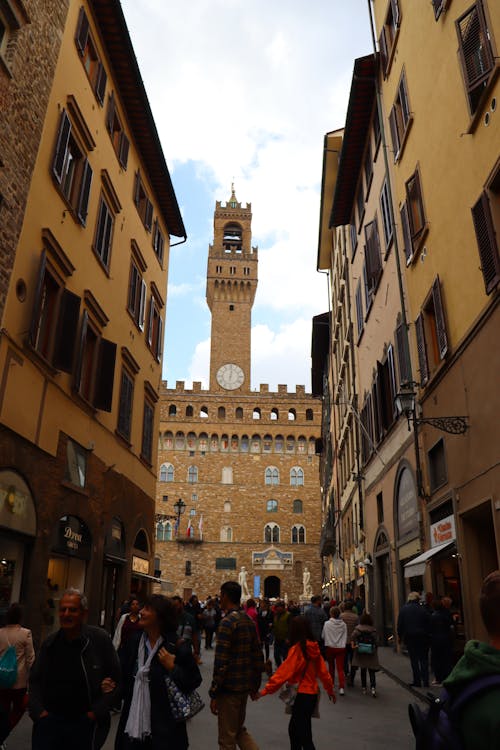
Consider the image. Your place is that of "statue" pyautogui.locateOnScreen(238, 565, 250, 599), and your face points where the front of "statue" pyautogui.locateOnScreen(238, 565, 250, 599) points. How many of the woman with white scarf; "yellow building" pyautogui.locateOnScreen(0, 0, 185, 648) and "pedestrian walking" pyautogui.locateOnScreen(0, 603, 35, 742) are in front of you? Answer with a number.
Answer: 3

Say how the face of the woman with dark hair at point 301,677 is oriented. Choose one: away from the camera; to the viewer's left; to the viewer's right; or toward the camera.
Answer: away from the camera

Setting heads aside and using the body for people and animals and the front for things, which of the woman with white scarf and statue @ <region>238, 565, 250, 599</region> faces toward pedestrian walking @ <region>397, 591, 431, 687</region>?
the statue

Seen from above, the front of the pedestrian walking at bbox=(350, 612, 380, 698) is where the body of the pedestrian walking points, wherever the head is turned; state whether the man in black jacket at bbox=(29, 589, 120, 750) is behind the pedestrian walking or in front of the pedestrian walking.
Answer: behind

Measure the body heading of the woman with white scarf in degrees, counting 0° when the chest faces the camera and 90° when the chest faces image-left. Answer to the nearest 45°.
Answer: approximately 45°

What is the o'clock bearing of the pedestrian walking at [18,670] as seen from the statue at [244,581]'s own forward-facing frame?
The pedestrian walking is roughly at 12 o'clock from the statue.

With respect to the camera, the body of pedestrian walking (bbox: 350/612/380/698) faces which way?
away from the camera

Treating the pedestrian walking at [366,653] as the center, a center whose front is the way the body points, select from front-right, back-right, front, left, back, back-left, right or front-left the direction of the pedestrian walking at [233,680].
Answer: back

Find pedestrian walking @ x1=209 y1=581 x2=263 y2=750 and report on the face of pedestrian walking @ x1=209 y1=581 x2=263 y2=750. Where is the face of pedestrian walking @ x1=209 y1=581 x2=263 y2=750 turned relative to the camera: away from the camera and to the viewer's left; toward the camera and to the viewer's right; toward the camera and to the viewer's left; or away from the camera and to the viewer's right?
away from the camera and to the viewer's left
